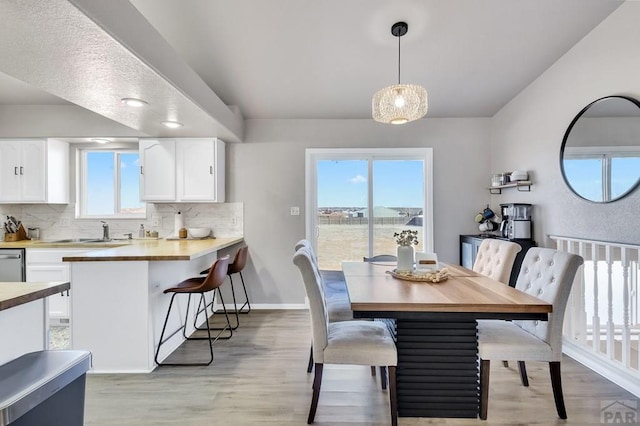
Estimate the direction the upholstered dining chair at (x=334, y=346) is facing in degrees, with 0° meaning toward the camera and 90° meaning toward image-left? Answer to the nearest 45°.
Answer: approximately 270°

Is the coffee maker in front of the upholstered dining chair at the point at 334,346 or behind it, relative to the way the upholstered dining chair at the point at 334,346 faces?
in front

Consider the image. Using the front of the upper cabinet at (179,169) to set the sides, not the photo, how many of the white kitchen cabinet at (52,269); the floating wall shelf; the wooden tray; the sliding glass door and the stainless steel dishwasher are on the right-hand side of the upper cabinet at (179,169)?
2

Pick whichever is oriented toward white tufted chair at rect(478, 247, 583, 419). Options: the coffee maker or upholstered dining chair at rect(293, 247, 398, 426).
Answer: the upholstered dining chair

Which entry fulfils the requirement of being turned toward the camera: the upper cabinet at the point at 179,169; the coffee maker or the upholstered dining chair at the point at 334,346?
the upper cabinet

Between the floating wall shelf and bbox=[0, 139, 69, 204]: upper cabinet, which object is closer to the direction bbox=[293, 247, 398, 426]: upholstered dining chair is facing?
the floating wall shelf

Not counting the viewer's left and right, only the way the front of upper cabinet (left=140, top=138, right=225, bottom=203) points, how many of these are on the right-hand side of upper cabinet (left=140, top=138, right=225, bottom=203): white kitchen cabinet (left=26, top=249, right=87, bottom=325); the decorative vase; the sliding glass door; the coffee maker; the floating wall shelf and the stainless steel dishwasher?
2

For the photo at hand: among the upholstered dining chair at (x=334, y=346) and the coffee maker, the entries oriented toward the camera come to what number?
0

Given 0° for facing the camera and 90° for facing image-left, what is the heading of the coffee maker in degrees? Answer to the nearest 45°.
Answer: approximately 90°

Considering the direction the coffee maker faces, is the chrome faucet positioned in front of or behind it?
in front

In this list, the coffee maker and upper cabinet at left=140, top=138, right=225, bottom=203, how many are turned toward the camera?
1

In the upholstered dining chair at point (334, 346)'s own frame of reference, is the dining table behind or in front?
in front

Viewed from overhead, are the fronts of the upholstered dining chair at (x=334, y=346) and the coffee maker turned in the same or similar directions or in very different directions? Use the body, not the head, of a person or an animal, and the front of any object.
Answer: very different directions

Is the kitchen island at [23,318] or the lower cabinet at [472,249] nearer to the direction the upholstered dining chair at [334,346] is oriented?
the lower cabinet
